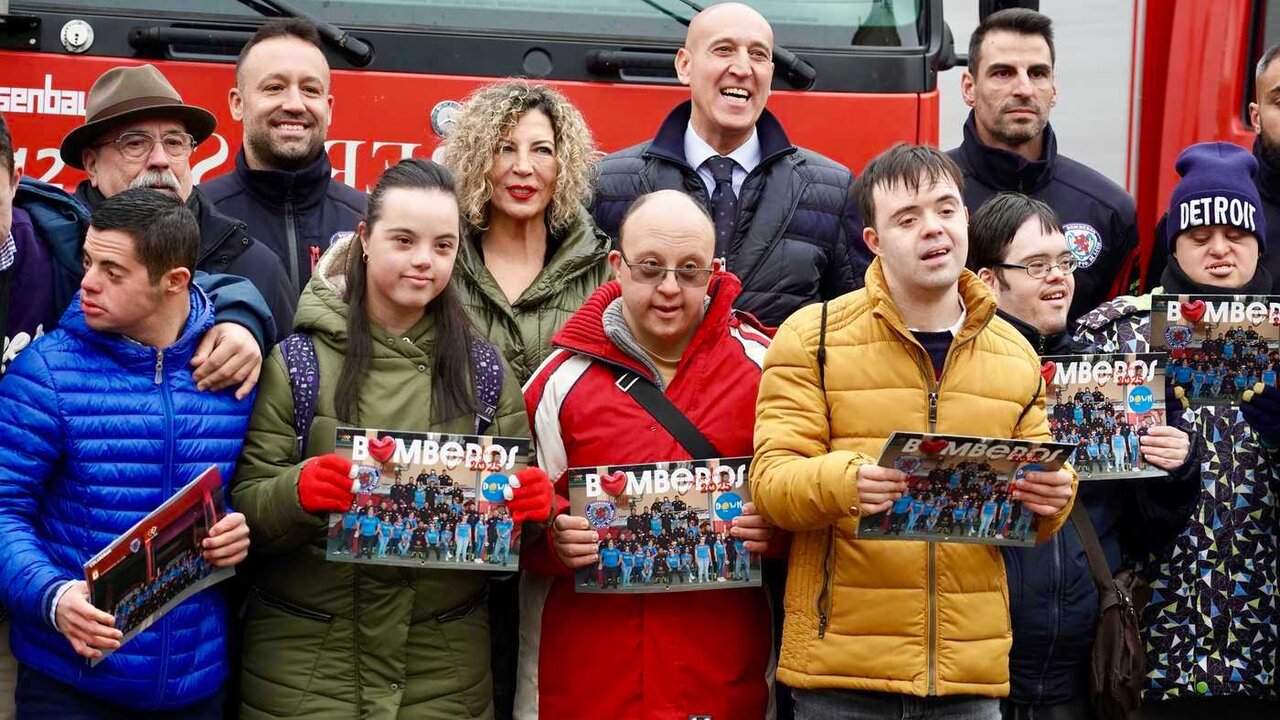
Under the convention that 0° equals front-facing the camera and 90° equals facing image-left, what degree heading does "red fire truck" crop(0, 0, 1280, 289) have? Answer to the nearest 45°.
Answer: approximately 0°
